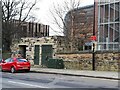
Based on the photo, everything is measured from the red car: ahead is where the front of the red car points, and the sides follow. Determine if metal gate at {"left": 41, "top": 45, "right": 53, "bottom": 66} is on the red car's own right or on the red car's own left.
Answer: on the red car's own right

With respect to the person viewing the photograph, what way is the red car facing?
facing away from the viewer and to the left of the viewer

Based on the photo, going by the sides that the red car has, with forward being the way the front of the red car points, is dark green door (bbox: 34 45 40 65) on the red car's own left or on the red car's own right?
on the red car's own right

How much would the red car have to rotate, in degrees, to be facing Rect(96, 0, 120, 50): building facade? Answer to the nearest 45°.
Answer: approximately 90° to its right

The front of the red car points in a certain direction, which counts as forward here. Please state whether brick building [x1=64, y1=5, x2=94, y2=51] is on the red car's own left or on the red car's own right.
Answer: on the red car's own right

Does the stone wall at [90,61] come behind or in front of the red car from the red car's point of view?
behind
